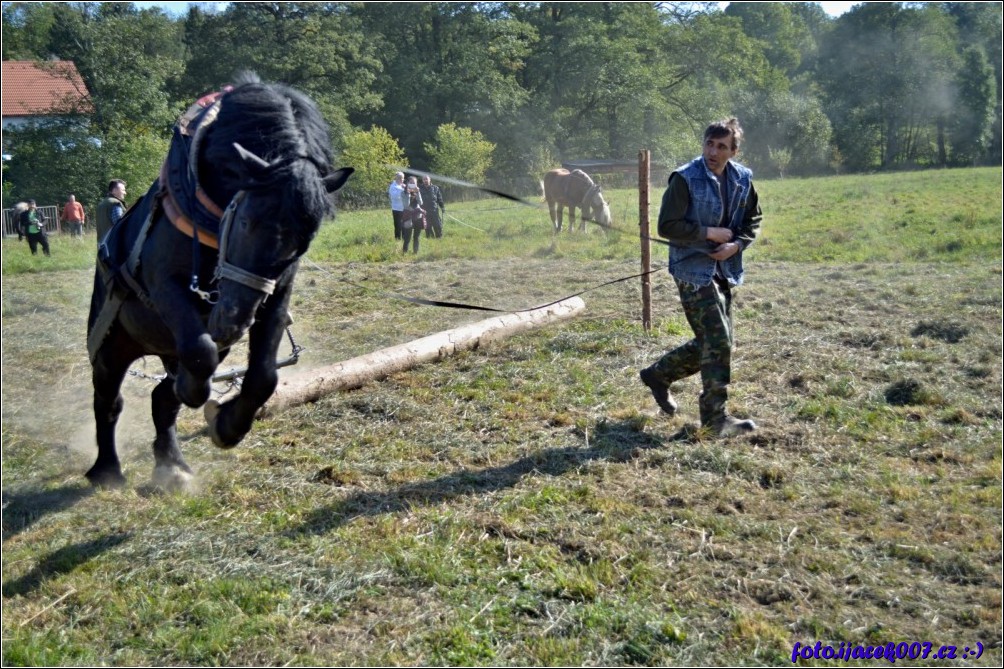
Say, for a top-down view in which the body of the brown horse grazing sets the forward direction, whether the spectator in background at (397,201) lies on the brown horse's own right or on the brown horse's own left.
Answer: on the brown horse's own right

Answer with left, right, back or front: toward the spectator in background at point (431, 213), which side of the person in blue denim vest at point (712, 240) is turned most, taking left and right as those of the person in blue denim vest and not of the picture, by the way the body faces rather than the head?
back

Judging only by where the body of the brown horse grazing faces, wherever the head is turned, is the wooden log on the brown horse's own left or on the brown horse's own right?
on the brown horse's own right

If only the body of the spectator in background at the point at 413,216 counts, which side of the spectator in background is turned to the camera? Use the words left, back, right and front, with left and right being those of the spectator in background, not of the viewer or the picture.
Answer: front

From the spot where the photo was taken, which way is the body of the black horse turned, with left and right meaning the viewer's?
facing the viewer and to the right of the viewer

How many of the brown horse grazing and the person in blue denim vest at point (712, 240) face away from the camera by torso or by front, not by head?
0

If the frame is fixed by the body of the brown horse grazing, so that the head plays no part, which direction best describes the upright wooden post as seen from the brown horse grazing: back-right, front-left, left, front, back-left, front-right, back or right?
front-right

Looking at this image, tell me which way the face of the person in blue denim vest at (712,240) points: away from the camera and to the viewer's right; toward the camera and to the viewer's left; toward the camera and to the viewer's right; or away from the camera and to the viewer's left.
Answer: toward the camera and to the viewer's left

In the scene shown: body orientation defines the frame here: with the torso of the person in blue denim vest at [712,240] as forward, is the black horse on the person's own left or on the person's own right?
on the person's own right

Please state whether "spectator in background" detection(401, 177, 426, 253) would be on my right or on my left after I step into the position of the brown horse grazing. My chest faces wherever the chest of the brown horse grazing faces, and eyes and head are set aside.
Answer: on my right
